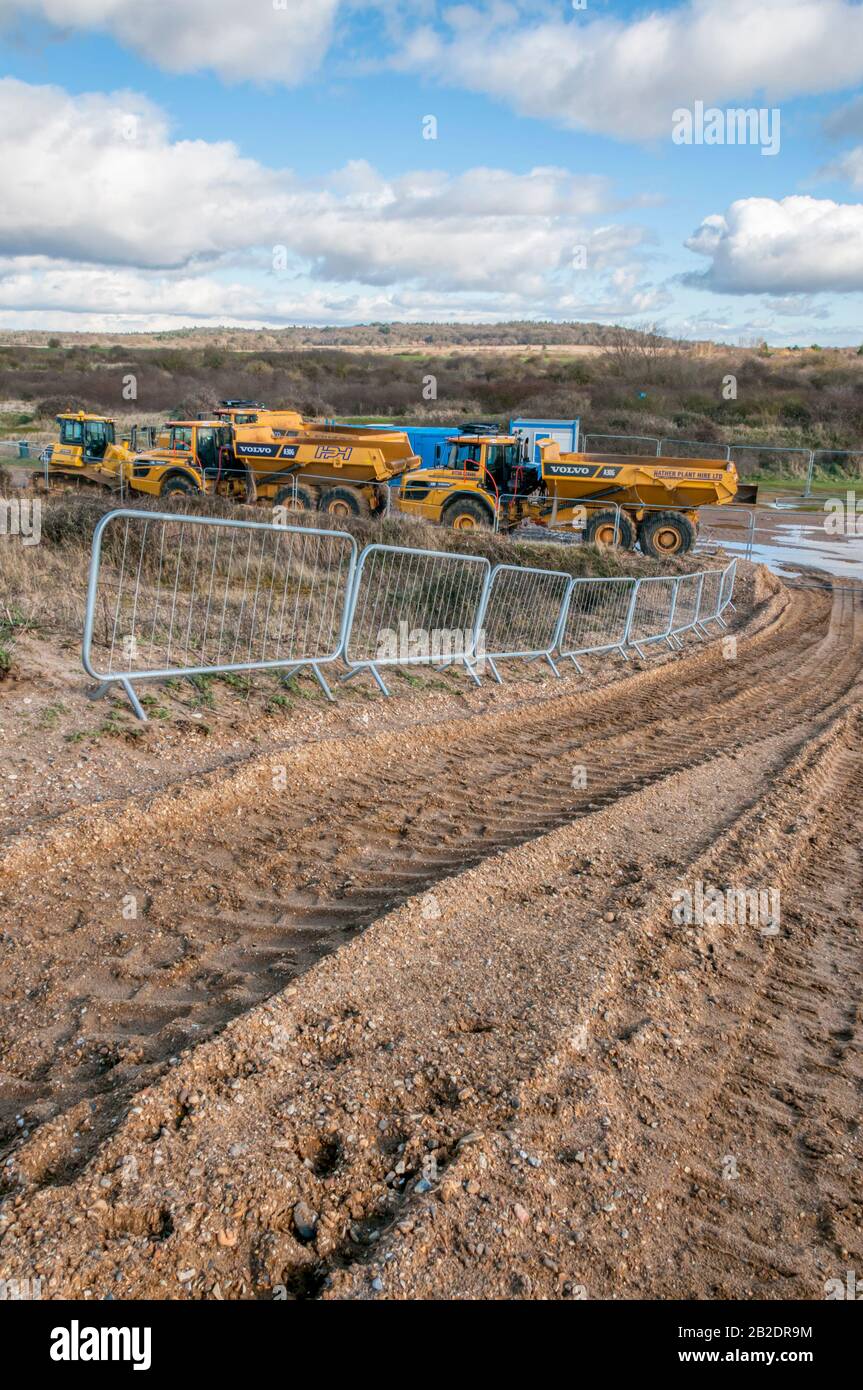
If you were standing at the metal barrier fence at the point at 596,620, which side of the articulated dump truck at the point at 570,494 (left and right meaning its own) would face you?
left

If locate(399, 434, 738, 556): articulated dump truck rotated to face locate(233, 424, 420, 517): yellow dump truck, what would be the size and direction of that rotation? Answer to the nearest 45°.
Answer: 0° — it already faces it

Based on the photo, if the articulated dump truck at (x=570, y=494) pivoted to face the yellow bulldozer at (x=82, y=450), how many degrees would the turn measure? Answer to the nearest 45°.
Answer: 0° — it already faces it

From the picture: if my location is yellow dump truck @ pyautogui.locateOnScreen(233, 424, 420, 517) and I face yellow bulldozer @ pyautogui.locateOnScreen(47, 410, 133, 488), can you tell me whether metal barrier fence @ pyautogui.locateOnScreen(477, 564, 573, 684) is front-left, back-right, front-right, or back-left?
back-left

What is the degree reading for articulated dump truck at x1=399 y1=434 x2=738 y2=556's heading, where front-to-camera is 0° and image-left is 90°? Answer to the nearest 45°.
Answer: approximately 90°

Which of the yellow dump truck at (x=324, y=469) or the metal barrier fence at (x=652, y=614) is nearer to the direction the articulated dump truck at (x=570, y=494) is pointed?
the yellow dump truck

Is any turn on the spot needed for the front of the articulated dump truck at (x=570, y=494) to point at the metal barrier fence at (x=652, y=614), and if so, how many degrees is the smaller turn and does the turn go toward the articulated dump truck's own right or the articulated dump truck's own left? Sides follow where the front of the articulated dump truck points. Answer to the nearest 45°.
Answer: approximately 90° to the articulated dump truck's own left

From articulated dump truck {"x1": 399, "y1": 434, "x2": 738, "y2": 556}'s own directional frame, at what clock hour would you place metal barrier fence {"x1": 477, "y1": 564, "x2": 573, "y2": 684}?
The metal barrier fence is roughly at 9 o'clock from the articulated dump truck.
